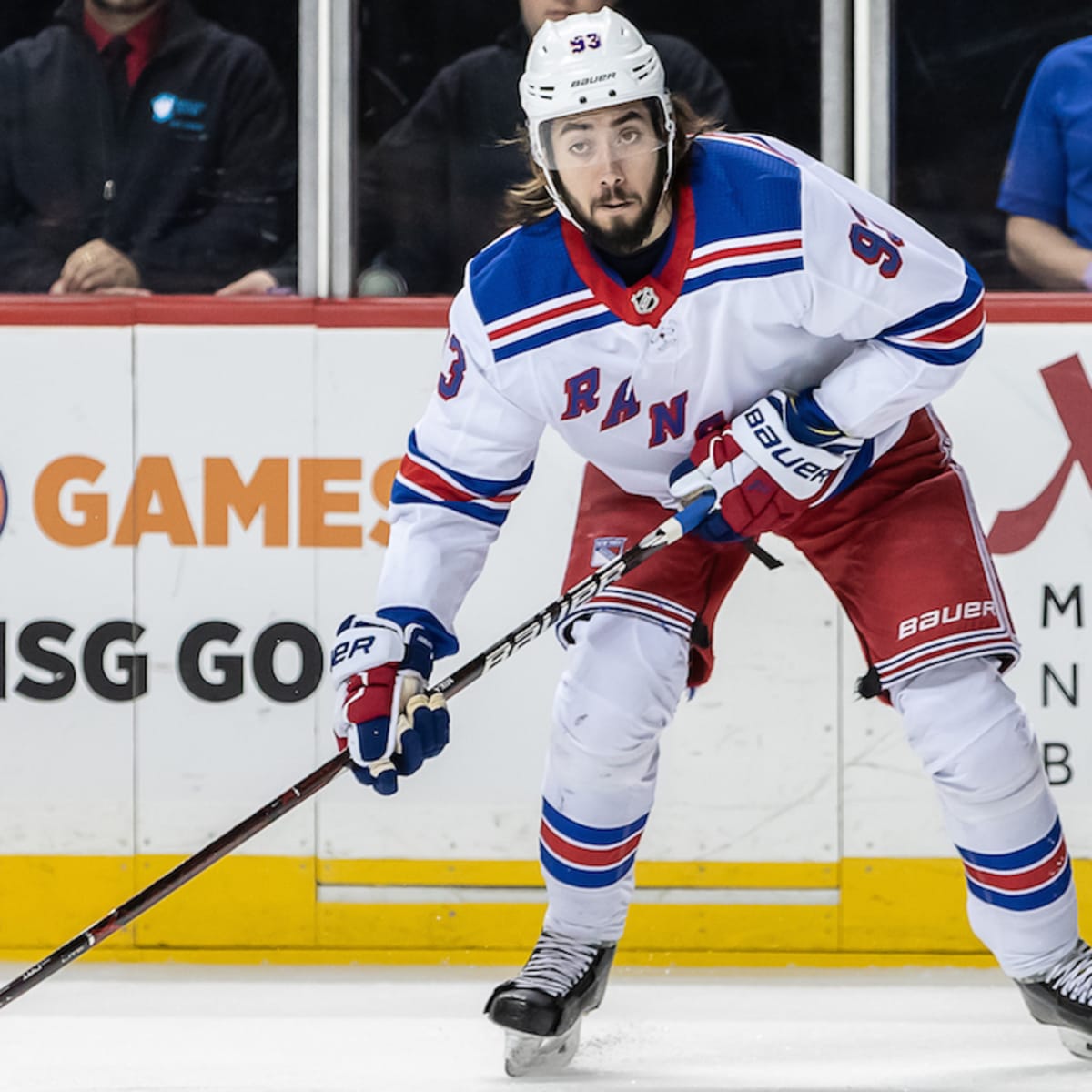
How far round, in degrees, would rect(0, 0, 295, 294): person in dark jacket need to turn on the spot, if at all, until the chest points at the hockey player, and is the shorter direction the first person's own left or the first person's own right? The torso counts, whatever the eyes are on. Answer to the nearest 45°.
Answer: approximately 45° to the first person's own left

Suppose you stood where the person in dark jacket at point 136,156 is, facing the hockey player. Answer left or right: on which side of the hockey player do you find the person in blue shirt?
left

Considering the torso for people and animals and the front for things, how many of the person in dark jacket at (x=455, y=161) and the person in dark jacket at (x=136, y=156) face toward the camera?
2

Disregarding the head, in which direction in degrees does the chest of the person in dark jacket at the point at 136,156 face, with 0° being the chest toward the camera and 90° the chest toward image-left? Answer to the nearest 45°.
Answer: approximately 0°

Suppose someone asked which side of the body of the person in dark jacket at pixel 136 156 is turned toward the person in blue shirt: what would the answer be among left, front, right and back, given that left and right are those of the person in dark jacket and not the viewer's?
left

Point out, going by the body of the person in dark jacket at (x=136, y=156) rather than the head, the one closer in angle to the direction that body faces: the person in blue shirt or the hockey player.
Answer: the hockey player

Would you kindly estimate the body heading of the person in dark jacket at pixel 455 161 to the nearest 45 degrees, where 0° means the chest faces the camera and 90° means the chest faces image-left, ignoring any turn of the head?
approximately 0°

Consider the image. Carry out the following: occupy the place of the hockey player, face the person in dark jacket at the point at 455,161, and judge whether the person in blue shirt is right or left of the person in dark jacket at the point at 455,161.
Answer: right

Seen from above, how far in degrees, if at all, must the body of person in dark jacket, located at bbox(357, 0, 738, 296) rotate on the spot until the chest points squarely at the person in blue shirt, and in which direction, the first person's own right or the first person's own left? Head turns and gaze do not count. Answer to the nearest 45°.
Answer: approximately 90° to the first person's own left
